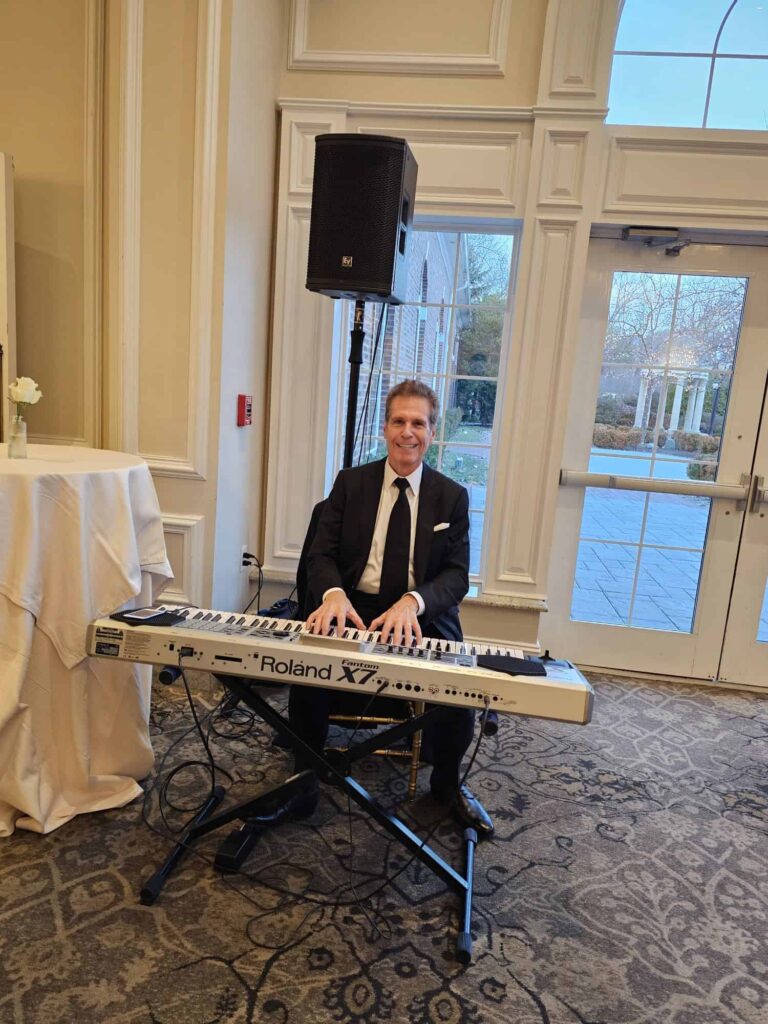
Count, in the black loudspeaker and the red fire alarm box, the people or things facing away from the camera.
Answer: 0

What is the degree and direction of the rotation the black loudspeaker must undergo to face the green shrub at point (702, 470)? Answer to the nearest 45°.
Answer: approximately 135° to its left

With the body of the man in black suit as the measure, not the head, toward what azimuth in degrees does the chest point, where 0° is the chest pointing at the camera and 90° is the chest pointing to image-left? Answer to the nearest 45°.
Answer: approximately 0°

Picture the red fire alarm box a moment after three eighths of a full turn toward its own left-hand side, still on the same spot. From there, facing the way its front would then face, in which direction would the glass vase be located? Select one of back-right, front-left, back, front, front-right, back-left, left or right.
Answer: back-left

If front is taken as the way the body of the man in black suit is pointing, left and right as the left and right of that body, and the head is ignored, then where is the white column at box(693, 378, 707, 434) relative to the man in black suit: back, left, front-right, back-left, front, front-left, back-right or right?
back-left

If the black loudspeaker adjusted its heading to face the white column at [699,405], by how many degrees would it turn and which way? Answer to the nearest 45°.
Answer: approximately 135° to its left

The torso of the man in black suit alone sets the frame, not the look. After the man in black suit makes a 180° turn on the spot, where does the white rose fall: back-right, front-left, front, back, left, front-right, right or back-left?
left

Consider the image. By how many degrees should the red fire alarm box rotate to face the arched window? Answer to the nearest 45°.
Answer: approximately 45° to its left

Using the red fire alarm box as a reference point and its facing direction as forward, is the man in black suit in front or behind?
in front

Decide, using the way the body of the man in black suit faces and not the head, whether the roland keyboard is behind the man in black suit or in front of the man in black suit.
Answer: in front

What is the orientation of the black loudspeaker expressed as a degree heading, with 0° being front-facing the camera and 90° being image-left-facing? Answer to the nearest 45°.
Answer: approximately 45°
